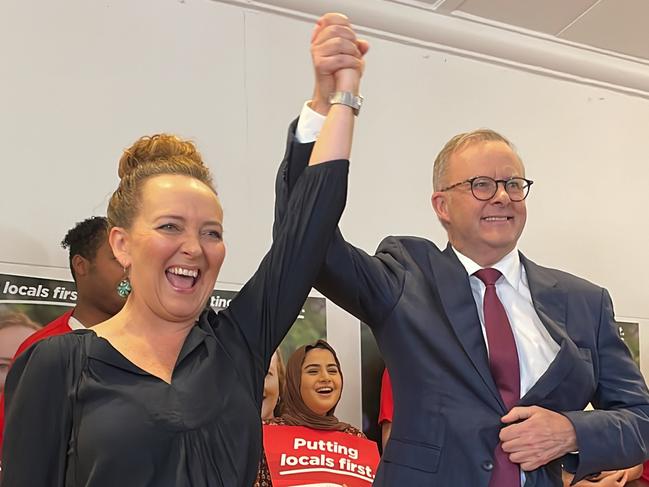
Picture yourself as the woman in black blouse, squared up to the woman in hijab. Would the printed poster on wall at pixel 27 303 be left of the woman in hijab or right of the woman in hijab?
left

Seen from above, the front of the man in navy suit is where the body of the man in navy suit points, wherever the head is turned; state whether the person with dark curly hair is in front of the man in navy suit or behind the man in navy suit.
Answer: behind

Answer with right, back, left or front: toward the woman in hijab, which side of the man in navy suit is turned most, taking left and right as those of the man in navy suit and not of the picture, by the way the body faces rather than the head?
back

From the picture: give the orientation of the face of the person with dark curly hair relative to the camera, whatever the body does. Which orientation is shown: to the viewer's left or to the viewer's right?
to the viewer's right

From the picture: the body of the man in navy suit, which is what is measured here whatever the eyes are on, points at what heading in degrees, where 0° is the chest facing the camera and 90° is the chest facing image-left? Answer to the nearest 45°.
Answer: approximately 315°

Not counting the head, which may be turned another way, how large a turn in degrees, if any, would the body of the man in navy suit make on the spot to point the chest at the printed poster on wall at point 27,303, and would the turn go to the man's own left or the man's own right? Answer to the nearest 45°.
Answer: approximately 180°

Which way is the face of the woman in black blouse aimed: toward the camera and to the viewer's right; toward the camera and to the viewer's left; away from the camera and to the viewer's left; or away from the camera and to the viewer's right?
toward the camera and to the viewer's right
